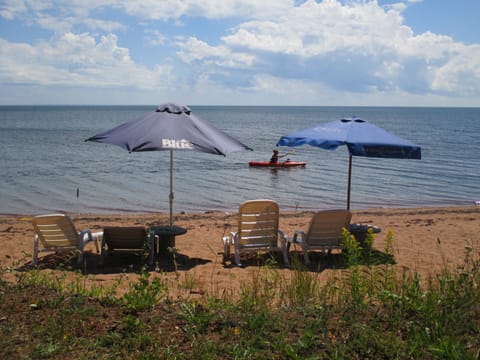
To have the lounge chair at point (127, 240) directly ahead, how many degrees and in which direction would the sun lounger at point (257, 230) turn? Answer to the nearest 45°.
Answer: approximately 90° to its left

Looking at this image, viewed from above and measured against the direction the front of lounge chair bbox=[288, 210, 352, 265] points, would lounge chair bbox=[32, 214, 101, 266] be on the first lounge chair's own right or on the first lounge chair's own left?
on the first lounge chair's own left

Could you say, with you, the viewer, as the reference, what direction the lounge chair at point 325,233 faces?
facing away from the viewer and to the left of the viewer

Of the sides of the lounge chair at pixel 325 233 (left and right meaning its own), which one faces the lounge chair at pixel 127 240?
left

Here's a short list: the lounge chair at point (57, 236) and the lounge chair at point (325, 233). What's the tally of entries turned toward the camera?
0

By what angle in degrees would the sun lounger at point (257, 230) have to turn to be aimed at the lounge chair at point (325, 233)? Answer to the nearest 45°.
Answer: approximately 90° to its right

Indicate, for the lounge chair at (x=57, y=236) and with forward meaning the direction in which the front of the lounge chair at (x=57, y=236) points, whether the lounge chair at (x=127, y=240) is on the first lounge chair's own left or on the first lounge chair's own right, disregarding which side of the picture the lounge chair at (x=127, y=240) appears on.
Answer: on the first lounge chair's own right

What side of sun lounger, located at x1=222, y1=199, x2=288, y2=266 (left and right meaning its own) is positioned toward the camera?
back

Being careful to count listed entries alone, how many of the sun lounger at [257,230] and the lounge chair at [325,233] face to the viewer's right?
0

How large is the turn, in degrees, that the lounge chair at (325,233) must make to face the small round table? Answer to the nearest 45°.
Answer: approximately 45° to its left

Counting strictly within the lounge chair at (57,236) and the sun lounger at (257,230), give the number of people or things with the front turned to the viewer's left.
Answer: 0

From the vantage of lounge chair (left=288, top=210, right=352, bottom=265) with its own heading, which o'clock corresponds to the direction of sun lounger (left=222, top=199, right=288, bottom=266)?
The sun lounger is roughly at 10 o'clock from the lounge chair.

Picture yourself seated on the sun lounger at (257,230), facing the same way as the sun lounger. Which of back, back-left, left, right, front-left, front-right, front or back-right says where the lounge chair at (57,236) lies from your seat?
left

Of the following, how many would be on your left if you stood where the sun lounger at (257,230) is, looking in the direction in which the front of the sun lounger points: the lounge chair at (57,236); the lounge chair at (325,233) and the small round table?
2

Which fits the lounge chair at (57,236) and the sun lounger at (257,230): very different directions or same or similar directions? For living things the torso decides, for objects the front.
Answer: same or similar directions

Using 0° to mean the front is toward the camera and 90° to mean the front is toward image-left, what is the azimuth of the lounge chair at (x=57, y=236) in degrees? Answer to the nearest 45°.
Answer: approximately 225°
